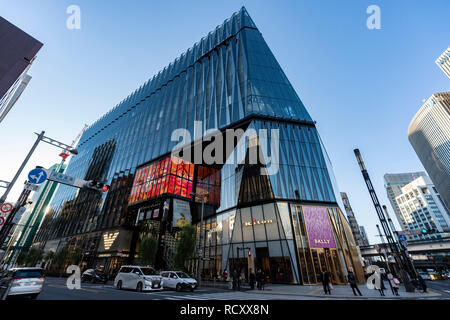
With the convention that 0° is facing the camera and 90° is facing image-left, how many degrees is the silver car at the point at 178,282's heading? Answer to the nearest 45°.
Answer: approximately 315°

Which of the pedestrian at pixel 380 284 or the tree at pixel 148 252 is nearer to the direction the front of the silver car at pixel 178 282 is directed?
the pedestrian

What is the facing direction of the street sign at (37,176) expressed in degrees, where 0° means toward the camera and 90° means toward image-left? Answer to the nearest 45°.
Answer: approximately 0°

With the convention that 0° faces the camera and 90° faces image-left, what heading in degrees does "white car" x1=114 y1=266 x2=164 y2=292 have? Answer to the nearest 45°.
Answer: approximately 315°

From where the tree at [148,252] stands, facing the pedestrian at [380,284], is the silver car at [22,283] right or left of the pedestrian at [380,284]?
right
